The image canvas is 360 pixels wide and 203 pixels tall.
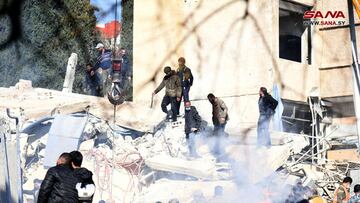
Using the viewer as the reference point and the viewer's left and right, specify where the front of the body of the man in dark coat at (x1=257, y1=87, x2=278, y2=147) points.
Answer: facing to the left of the viewer

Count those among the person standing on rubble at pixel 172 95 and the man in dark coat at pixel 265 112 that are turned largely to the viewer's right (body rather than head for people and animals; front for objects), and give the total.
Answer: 0

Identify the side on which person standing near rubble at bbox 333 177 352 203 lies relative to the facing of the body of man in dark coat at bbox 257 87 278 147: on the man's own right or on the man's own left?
on the man's own left

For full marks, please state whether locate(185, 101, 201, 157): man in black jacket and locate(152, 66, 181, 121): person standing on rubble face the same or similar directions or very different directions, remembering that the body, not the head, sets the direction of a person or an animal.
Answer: same or similar directions

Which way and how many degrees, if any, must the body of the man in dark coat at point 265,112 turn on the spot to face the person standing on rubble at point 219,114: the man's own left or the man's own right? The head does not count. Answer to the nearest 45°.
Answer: approximately 45° to the man's own left

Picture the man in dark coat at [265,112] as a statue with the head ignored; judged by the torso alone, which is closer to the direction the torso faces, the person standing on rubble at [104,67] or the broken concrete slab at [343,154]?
the person standing on rubble
